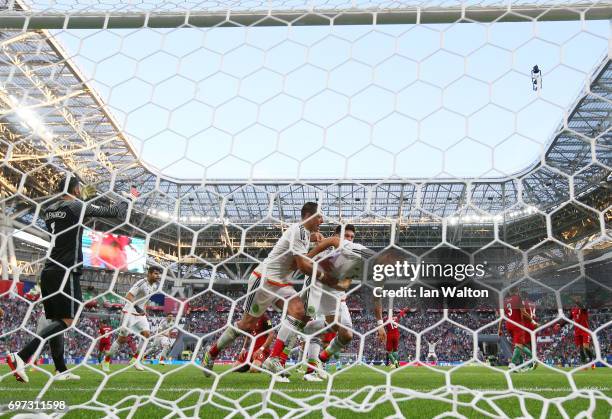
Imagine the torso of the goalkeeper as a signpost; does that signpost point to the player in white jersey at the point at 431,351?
yes

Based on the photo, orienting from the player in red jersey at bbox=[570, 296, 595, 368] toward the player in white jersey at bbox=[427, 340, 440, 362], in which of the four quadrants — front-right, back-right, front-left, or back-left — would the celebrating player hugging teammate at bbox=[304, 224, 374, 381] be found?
back-left

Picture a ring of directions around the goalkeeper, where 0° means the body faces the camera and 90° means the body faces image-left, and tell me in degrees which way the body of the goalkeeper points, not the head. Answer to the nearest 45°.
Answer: approximately 225°

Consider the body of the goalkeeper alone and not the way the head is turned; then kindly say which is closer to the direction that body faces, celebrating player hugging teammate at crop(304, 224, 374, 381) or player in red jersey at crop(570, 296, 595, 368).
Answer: the player in red jersey

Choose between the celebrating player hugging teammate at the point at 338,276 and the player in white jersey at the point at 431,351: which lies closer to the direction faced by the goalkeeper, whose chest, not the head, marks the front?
the player in white jersey

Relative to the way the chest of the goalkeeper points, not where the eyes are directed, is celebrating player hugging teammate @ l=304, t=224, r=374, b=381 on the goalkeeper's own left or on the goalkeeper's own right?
on the goalkeeper's own right
